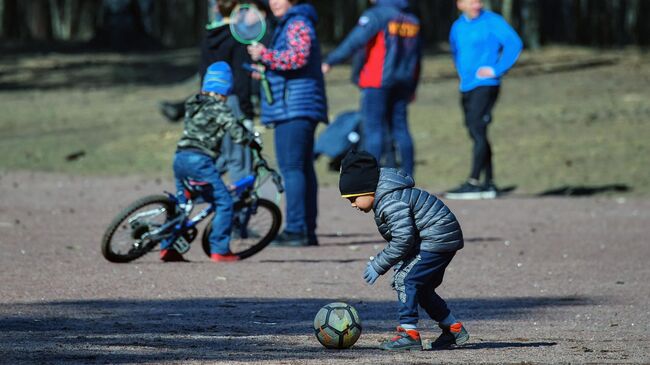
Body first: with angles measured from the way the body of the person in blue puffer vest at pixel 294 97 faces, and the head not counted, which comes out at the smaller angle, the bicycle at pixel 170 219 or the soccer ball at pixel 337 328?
the bicycle

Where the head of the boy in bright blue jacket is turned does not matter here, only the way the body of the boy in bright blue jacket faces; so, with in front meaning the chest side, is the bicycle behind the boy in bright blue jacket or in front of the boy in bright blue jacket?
in front

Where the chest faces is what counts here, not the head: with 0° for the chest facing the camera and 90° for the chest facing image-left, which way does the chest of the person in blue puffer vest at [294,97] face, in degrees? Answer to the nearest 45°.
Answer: approximately 90°

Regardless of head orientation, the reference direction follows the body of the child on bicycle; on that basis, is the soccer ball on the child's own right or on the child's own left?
on the child's own right

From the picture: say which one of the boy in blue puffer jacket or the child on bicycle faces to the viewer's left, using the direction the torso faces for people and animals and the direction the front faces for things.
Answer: the boy in blue puffer jacket

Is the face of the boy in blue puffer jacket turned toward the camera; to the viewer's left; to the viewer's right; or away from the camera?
to the viewer's left

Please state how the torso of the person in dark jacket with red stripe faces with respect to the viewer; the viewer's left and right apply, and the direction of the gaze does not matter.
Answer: facing away from the viewer and to the left of the viewer

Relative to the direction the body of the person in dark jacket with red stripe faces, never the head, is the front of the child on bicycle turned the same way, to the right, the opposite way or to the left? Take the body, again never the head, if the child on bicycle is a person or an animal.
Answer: to the right

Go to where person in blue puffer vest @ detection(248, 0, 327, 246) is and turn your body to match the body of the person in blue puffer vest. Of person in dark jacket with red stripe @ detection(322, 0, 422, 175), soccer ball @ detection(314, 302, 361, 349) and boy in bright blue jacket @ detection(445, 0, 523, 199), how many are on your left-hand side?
1

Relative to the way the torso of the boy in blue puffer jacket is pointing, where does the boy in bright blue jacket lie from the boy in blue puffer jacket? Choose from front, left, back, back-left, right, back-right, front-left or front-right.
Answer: right

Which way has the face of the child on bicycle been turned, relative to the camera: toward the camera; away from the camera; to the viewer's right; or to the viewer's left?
away from the camera

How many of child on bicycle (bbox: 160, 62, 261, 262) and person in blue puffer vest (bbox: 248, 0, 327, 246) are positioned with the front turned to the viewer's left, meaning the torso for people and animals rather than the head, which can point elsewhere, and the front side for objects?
1

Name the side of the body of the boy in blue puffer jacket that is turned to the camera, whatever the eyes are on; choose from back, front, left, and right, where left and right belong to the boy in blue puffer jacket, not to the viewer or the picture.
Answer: left
